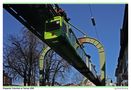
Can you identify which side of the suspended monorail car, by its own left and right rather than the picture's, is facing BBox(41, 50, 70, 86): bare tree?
right
